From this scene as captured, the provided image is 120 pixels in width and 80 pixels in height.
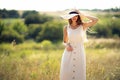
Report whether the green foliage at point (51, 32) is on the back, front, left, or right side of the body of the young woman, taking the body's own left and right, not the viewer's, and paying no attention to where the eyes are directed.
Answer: back

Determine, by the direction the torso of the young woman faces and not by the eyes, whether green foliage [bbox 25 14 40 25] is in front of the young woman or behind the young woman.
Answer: behind

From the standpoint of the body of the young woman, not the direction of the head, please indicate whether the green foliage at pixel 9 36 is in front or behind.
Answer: behind

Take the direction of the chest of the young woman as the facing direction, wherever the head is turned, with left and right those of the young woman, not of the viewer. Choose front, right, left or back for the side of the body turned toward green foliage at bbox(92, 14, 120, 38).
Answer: back

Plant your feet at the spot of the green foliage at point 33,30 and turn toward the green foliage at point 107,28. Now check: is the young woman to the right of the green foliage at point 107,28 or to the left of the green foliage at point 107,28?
right

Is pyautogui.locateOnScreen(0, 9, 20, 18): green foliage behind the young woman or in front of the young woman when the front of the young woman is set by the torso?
behind

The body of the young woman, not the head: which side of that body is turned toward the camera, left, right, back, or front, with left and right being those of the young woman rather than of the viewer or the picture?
front

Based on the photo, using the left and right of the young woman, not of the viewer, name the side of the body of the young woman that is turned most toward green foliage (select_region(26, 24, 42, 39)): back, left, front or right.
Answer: back
